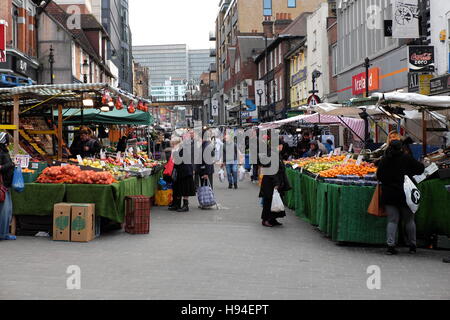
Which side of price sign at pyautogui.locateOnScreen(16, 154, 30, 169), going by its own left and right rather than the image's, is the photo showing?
front

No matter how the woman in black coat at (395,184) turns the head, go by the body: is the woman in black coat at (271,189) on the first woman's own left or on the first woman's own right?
on the first woman's own left

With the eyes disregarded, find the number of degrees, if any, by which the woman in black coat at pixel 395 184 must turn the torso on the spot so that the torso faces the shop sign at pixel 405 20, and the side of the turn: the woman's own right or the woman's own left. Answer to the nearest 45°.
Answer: approximately 45° to the woman's own left

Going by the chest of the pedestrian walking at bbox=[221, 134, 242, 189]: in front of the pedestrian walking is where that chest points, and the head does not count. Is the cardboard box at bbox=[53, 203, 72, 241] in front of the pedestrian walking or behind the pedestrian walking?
in front

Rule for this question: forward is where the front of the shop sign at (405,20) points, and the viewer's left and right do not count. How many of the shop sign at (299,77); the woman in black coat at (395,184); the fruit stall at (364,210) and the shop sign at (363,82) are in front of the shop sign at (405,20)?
2

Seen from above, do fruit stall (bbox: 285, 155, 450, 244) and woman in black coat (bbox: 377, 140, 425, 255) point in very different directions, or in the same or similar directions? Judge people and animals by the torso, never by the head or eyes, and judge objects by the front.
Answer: very different directions

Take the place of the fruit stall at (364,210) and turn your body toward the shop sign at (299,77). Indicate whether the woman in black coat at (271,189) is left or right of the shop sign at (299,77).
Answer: left

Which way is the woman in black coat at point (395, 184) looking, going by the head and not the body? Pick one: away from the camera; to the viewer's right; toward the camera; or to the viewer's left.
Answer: away from the camera

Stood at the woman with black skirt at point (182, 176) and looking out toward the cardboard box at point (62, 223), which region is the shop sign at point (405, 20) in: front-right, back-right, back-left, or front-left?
back-left

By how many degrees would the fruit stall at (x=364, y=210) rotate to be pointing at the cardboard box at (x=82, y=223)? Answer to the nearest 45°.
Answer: approximately 45° to its right

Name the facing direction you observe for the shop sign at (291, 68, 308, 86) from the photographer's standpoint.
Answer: facing the viewer and to the left of the viewer

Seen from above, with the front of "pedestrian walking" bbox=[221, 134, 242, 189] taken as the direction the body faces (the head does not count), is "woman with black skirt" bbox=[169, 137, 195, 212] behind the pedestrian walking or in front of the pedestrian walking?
in front
